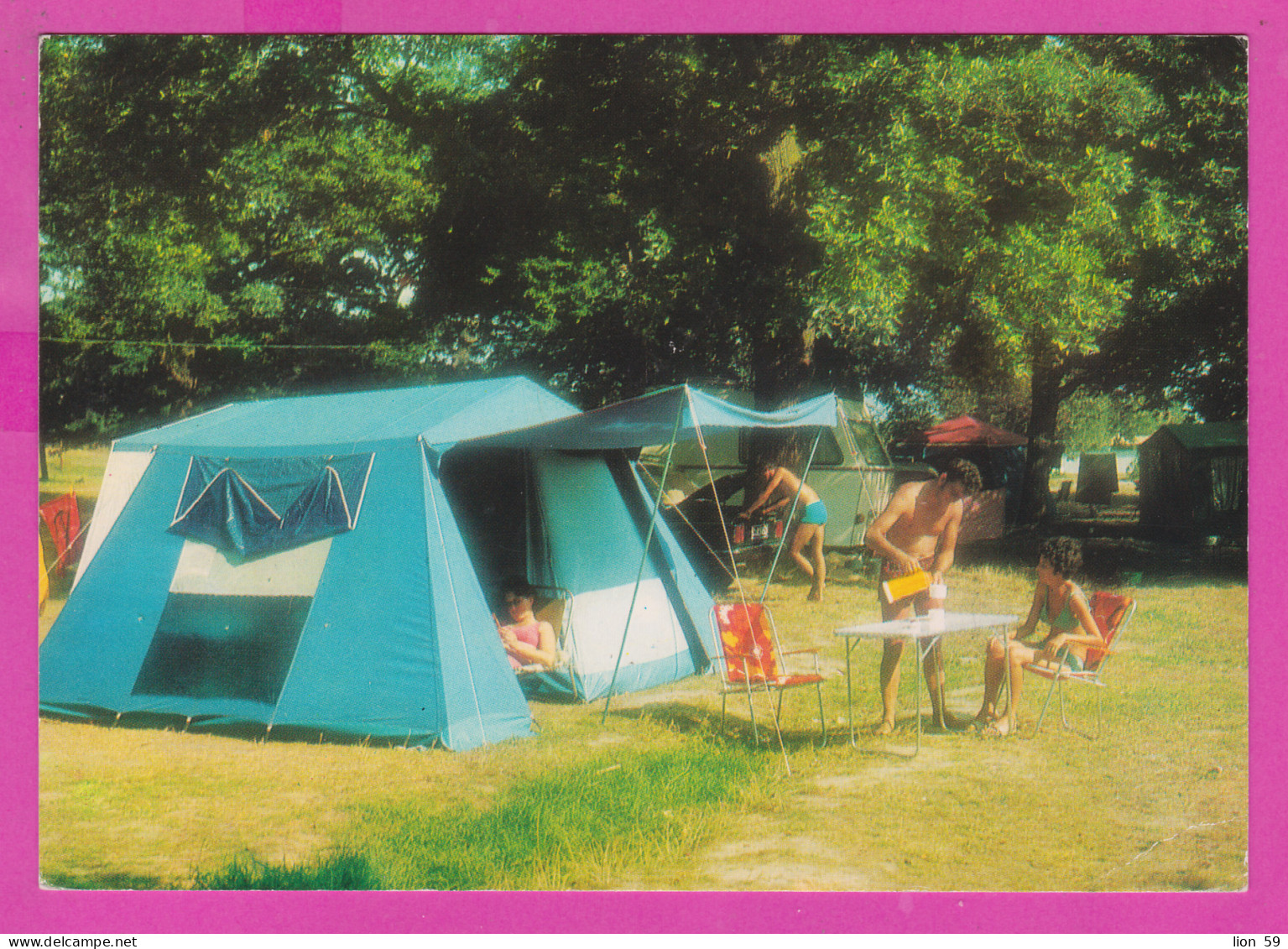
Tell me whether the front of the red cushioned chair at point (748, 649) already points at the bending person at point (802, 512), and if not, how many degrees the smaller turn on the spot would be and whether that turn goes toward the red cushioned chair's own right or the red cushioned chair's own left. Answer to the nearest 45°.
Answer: approximately 135° to the red cushioned chair's own left

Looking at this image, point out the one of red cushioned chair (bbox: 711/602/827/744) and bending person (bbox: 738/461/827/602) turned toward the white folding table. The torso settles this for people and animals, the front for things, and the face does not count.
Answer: the red cushioned chair

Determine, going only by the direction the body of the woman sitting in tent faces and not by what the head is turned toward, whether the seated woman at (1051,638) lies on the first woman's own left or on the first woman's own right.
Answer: on the first woman's own left

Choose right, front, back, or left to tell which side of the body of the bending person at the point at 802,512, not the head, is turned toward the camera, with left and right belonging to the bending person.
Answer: left

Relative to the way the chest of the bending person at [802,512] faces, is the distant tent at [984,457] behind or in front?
behind

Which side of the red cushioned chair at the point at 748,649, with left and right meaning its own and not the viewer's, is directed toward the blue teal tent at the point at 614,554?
back

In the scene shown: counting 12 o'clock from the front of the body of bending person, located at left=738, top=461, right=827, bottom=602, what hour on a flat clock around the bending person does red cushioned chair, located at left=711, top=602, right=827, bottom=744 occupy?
The red cushioned chair is roughly at 9 o'clock from the bending person.

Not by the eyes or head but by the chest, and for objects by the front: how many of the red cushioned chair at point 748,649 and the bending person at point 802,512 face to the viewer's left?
1

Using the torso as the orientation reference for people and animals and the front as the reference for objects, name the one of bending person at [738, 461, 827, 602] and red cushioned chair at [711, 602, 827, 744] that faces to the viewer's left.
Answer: the bending person

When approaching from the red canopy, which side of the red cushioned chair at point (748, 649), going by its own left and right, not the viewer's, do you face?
left
